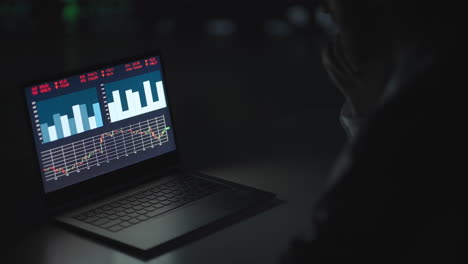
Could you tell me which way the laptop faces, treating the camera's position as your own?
facing the viewer and to the right of the viewer

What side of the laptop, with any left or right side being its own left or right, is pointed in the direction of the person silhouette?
front
